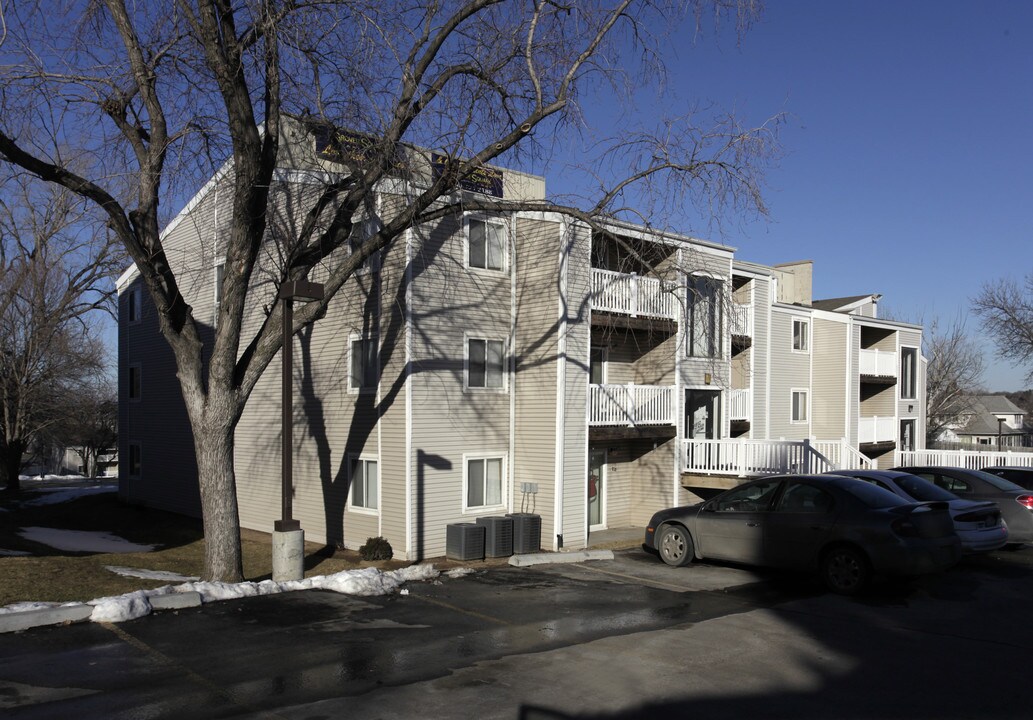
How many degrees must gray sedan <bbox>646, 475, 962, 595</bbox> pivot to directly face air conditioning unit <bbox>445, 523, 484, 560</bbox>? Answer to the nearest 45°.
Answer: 0° — it already faces it

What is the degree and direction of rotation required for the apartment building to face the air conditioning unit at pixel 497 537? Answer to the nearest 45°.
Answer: approximately 45° to its right

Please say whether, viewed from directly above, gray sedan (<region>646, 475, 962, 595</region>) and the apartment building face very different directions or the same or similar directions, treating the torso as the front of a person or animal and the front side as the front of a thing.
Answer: very different directions

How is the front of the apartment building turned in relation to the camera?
facing the viewer and to the right of the viewer

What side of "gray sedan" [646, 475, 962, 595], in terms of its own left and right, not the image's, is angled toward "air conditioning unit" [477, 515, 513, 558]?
front

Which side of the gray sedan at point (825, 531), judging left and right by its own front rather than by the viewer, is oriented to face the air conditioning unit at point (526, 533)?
front

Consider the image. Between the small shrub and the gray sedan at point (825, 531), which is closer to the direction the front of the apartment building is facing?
the gray sedan

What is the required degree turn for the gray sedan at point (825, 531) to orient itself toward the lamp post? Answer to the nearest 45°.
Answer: approximately 45° to its left

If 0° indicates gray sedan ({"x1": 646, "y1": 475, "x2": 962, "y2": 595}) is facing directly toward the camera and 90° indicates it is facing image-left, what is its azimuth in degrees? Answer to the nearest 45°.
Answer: approximately 135°
